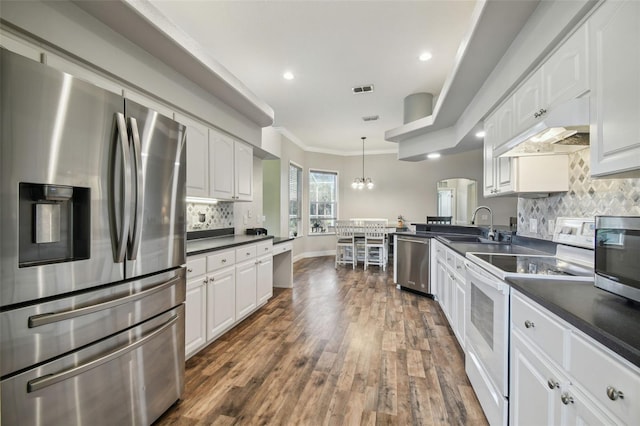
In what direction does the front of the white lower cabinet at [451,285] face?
to the viewer's left

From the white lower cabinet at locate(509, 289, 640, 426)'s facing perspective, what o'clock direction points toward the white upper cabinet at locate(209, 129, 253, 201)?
The white upper cabinet is roughly at 2 o'clock from the white lower cabinet.

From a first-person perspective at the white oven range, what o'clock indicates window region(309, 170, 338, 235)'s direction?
The window is roughly at 3 o'clock from the white oven range.

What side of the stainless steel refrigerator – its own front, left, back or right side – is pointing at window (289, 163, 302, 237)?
left

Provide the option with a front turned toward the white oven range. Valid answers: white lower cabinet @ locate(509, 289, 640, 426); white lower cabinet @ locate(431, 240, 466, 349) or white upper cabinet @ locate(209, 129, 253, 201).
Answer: the white upper cabinet

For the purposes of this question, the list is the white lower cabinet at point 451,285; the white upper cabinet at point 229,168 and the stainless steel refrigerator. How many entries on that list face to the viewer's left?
1

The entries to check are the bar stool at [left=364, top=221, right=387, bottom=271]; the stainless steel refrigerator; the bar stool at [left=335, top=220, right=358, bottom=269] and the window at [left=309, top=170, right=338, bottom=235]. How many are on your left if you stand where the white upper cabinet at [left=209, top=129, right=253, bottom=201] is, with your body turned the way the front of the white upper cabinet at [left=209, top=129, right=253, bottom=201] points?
3

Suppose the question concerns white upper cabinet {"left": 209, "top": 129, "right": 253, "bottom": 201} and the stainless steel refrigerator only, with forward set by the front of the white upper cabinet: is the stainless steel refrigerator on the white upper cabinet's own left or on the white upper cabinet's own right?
on the white upper cabinet's own right

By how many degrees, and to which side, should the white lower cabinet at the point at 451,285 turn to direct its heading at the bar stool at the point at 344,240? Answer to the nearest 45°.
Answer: approximately 45° to its right

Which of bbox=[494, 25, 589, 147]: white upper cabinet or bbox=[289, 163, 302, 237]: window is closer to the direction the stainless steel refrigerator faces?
the white upper cabinet

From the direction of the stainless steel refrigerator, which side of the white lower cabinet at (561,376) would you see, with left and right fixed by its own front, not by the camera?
front

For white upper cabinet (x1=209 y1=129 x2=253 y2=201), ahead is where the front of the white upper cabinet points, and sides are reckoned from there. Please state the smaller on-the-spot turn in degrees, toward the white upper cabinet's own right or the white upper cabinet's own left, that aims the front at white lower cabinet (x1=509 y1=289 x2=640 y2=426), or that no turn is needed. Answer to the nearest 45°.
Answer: approximately 45° to the white upper cabinet's own right

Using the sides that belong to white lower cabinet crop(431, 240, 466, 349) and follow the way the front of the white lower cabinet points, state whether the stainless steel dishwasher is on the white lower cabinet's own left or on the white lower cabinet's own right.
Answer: on the white lower cabinet's own right
